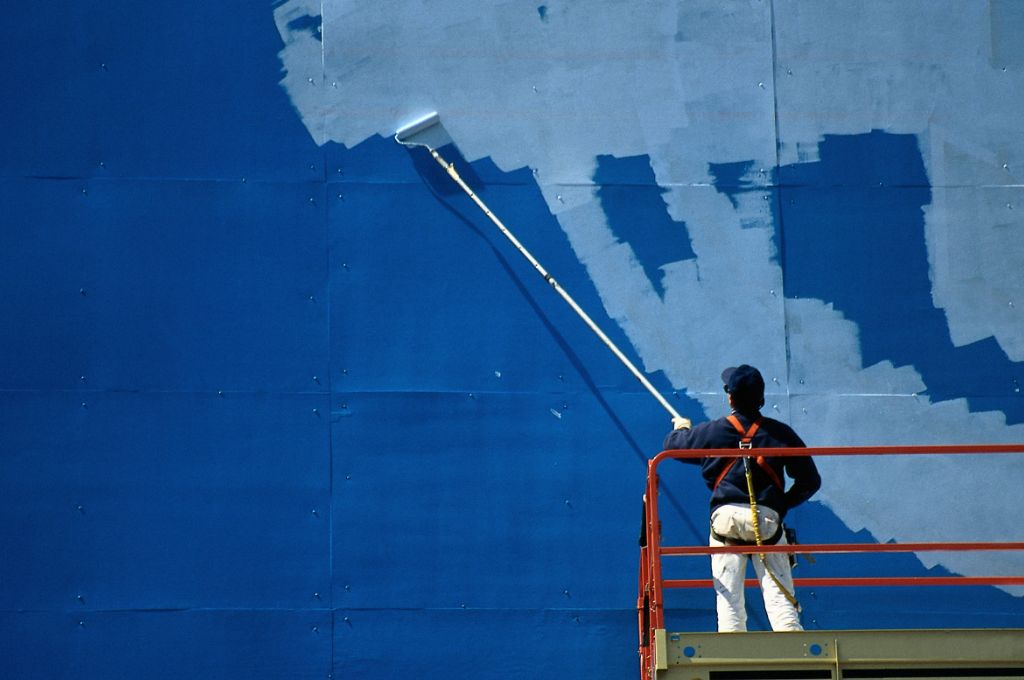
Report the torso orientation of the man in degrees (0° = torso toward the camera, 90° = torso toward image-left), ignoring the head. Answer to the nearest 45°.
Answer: approximately 180°
